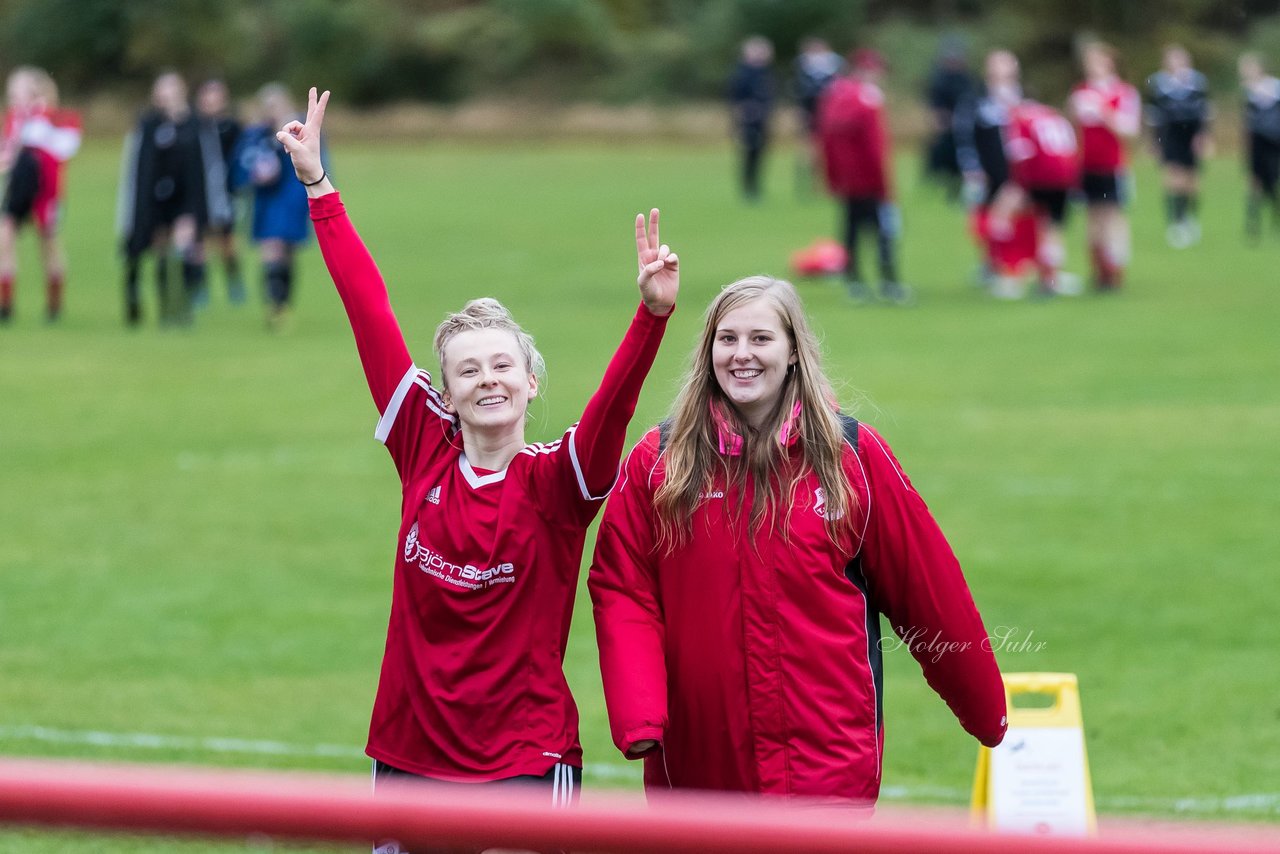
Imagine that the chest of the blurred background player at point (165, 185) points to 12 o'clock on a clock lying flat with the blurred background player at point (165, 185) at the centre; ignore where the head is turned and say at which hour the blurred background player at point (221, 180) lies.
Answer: the blurred background player at point (221, 180) is roughly at 8 o'clock from the blurred background player at point (165, 185).

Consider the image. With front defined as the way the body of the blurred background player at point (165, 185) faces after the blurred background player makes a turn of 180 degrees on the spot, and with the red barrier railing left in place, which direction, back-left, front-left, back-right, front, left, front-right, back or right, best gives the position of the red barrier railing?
back-left

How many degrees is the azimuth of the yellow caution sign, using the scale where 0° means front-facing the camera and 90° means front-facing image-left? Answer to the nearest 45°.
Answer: approximately 0°

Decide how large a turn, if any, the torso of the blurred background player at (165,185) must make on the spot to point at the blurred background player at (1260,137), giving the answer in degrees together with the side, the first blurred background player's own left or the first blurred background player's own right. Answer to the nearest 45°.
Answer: approximately 45° to the first blurred background player's own left

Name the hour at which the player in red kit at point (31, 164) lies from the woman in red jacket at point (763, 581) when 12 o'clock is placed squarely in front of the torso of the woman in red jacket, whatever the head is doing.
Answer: The player in red kit is roughly at 5 o'clock from the woman in red jacket.

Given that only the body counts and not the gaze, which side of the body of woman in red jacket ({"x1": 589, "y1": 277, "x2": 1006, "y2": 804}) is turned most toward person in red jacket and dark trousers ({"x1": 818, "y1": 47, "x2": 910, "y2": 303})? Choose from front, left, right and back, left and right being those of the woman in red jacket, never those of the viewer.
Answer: back

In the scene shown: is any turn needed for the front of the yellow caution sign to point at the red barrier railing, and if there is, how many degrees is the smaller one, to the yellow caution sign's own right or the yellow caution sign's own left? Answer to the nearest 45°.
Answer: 0° — it already faces it

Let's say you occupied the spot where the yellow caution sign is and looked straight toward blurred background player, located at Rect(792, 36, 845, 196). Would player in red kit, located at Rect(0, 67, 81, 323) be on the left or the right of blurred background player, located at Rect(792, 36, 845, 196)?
left

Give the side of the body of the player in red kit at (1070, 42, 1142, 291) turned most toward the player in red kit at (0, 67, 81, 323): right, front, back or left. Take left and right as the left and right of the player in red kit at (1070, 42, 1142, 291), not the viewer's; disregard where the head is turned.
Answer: right

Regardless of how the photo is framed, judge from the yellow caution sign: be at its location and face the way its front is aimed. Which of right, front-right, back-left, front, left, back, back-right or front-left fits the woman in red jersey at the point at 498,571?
front-right
